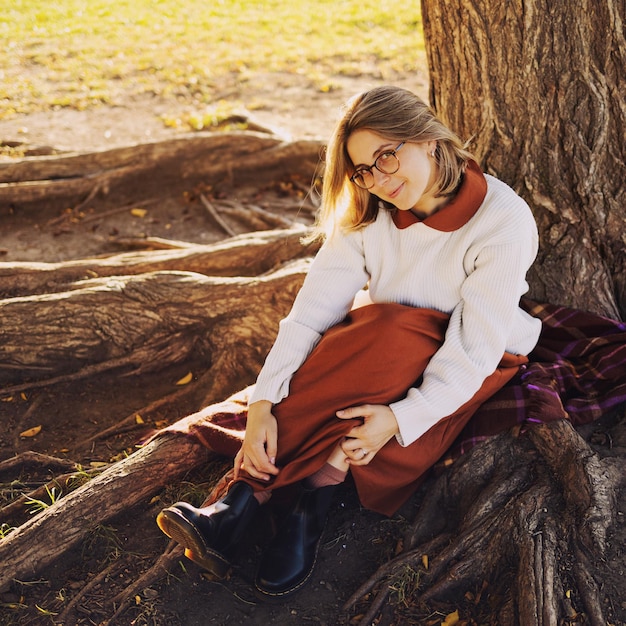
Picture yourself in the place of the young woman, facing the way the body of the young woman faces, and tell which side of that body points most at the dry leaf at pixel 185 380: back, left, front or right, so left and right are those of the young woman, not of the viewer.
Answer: right

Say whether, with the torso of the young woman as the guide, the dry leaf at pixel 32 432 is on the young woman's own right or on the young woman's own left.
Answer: on the young woman's own right

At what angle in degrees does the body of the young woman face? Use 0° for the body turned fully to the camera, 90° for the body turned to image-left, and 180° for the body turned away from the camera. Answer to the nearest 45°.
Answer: approximately 45°

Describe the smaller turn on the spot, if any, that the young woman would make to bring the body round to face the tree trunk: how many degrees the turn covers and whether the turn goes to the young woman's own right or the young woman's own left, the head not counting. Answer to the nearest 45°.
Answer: approximately 180°

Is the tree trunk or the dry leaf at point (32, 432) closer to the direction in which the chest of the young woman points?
the dry leaf
